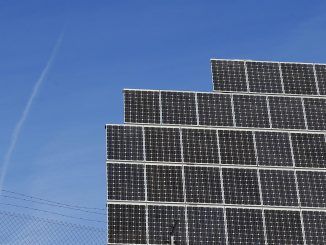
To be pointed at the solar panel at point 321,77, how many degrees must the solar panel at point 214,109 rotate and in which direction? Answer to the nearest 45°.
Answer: approximately 90° to its left

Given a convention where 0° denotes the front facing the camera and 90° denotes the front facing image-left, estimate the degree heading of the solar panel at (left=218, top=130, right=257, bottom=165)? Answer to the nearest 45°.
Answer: approximately 0°

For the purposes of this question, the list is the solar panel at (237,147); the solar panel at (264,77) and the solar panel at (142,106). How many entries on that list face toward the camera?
3

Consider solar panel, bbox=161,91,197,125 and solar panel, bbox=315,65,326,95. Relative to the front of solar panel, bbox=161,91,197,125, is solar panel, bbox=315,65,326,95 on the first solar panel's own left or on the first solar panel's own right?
on the first solar panel's own left

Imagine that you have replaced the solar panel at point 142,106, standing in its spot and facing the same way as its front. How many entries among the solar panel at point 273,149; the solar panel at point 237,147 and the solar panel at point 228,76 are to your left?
3

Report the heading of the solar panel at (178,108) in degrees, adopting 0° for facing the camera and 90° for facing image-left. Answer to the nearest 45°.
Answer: approximately 0°

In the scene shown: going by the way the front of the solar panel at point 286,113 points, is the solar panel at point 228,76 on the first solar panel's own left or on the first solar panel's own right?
on the first solar panel's own right

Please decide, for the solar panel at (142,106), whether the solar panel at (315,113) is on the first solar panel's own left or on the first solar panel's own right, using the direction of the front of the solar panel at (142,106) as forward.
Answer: on the first solar panel's own left

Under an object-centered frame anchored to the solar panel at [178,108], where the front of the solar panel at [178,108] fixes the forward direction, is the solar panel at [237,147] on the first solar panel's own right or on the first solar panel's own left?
on the first solar panel's own left

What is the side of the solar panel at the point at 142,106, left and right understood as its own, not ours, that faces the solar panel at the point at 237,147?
left
